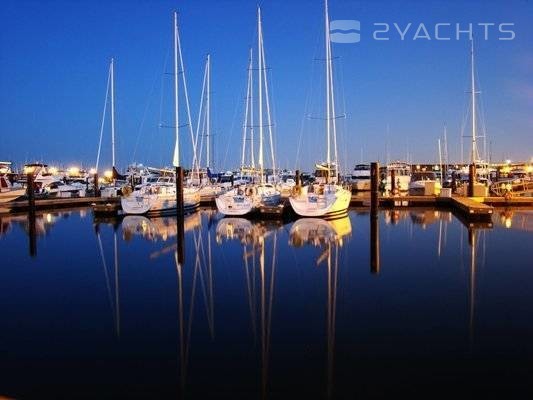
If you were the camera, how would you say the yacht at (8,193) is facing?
facing to the right of the viewer
